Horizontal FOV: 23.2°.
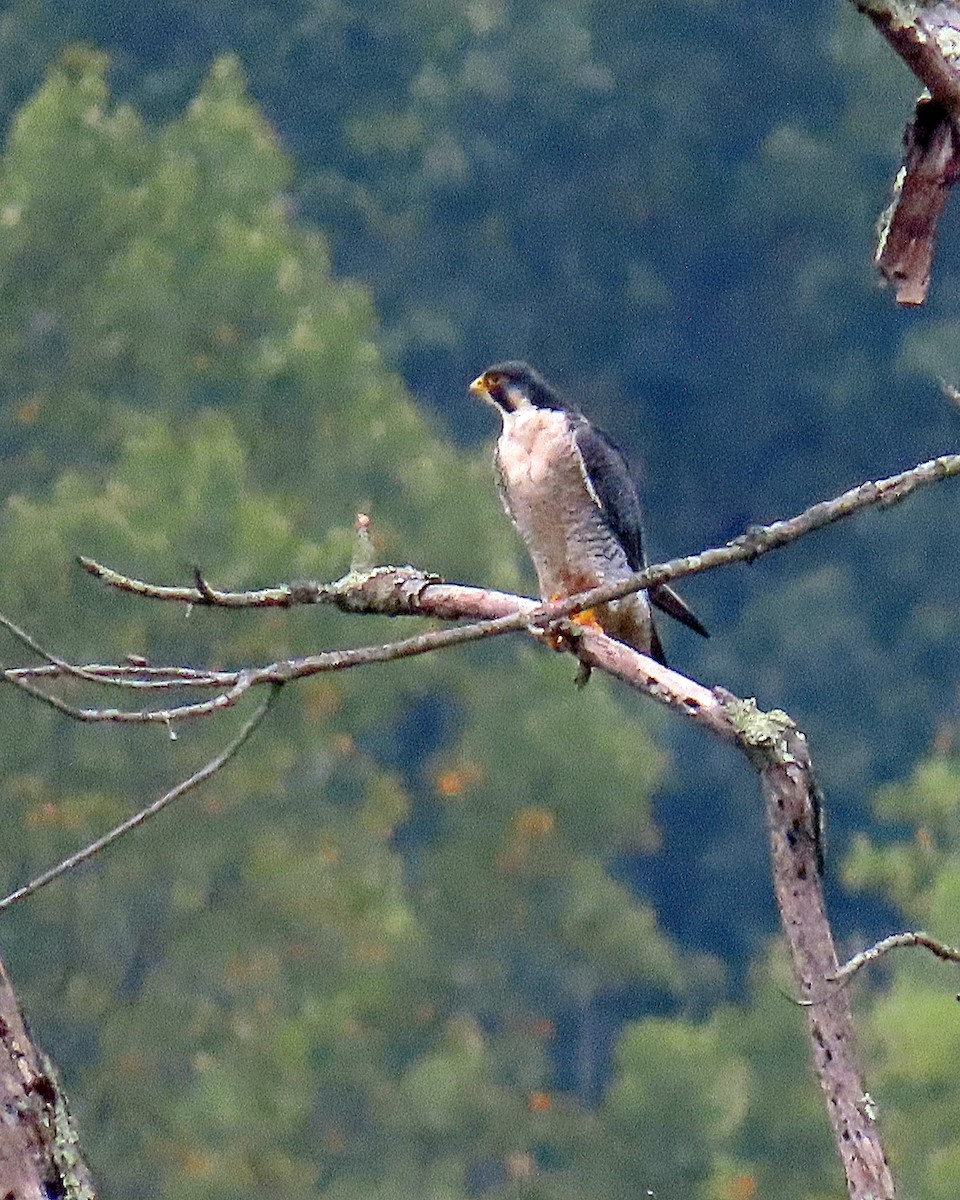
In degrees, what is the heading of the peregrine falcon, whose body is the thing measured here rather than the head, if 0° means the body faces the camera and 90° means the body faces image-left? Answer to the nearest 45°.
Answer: approximately 45°

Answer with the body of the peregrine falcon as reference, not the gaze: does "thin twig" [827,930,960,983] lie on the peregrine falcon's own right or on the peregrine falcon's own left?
on the peregrine falcon's own left
